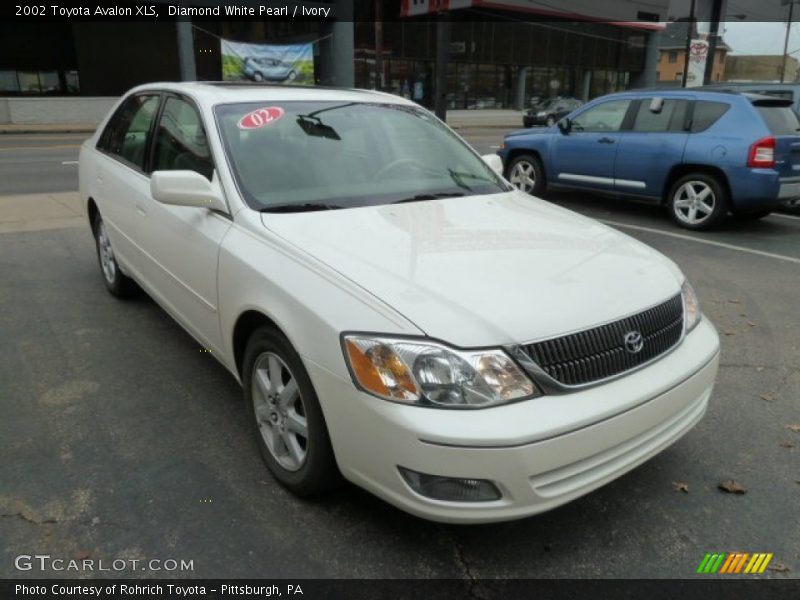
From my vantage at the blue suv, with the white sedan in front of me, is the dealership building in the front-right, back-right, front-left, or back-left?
back-right

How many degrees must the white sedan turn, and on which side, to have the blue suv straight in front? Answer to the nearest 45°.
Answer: approximately 90° to its left

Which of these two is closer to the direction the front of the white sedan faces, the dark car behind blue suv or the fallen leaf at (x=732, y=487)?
the fallen leaf

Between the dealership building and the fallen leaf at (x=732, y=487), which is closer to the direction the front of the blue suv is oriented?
the dealership building

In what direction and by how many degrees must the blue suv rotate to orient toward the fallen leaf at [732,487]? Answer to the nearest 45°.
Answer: approximately 135° to its left

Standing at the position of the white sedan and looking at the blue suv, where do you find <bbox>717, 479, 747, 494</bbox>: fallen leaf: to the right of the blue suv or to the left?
right

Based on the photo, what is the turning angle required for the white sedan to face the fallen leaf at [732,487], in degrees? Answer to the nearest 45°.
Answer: approximately 45° to its left

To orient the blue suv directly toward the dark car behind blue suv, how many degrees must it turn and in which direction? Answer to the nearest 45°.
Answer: approximately 45° to its right

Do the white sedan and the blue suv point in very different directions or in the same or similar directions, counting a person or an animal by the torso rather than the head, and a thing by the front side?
very different directions

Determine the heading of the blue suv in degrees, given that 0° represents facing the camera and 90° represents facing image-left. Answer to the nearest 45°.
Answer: approximately 135°

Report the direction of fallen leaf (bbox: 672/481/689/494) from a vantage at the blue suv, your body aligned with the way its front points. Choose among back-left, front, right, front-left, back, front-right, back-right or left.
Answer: back-left

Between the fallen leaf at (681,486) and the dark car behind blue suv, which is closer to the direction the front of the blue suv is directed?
the dark car behind blue suv

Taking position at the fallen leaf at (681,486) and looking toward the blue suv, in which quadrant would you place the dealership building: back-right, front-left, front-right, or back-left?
front-left
